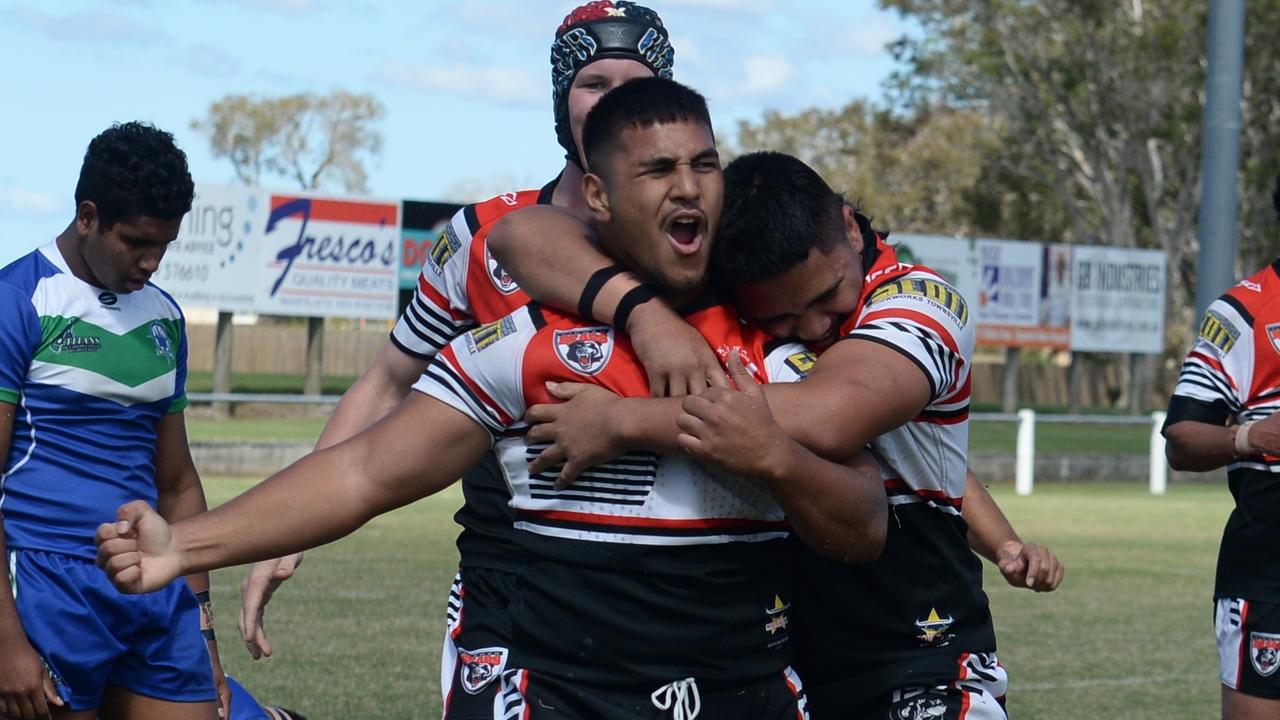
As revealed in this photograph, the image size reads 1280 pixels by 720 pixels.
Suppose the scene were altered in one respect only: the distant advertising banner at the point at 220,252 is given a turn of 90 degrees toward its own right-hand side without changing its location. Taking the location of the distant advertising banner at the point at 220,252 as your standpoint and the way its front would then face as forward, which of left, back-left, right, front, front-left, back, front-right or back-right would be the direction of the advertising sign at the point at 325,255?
back

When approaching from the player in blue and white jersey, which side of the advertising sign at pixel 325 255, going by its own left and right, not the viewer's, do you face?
front

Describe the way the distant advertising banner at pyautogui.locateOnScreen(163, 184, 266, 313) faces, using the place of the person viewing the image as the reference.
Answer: facing the viewer

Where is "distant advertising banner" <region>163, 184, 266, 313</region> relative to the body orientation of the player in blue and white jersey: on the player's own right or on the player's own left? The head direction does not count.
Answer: on the player's own left

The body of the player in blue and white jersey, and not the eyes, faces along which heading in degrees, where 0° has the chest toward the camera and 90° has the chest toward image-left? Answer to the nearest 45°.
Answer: approximately 315°

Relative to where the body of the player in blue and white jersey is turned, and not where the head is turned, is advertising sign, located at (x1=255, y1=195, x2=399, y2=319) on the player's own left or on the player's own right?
on the player's own left

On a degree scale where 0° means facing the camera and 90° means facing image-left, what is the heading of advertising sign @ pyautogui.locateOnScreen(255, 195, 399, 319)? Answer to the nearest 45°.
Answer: approximately 0°

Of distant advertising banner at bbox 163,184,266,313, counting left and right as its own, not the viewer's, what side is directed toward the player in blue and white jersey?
front
